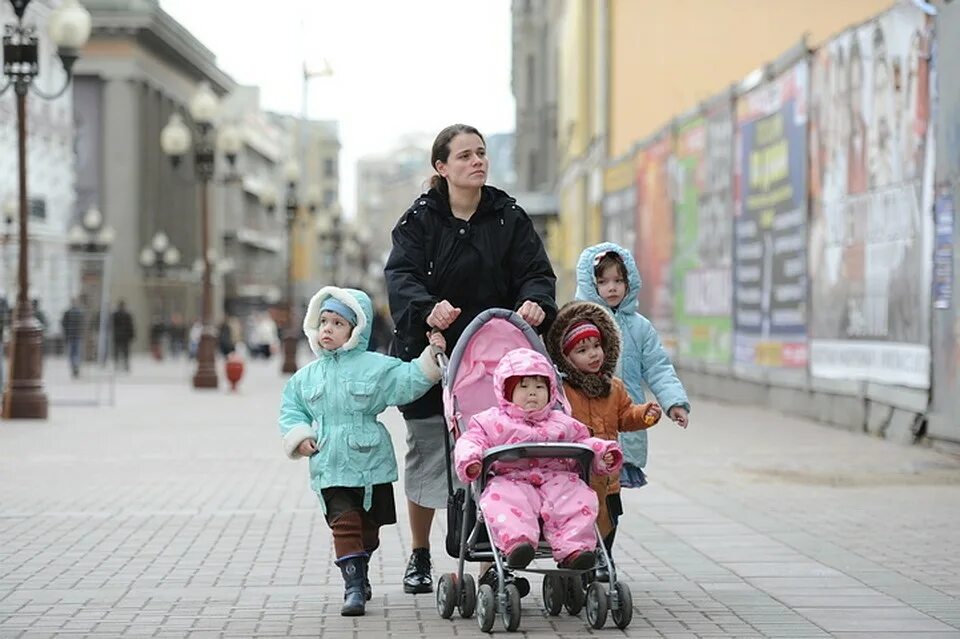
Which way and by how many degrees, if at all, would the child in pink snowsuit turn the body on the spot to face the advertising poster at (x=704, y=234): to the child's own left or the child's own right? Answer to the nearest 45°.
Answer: approximately 180°

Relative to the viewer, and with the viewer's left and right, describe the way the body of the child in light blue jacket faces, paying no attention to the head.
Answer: facing the viewer

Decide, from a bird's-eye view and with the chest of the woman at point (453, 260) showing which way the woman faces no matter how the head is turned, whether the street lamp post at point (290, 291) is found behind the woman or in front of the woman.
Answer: behind

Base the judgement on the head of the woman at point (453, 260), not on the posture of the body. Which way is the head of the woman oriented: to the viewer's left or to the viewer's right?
to the viewer's right

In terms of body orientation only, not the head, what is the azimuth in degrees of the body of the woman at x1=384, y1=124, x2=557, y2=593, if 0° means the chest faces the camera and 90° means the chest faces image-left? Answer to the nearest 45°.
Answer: approximately 0°

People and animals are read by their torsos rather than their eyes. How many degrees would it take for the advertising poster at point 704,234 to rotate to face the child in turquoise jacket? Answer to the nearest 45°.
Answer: approximately 45° to its left

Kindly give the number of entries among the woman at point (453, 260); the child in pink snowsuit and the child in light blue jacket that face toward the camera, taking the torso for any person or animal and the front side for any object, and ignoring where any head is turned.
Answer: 3

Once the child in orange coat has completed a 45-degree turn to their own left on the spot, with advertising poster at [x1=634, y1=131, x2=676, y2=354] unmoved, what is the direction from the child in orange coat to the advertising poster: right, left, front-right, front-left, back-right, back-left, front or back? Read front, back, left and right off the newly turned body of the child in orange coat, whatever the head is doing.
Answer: left

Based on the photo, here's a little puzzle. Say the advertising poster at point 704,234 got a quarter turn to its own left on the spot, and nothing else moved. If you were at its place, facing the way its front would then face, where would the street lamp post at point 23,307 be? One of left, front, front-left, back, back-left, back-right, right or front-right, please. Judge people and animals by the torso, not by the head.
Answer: right

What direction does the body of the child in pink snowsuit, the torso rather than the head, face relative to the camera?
toward the camera

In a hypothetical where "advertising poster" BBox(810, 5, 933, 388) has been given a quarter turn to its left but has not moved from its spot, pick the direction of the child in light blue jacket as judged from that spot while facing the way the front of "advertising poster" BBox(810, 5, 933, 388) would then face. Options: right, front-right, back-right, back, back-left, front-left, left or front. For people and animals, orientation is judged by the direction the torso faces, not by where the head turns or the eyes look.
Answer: front-right

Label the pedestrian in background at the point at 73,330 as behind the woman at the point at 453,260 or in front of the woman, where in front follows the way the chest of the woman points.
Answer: behind

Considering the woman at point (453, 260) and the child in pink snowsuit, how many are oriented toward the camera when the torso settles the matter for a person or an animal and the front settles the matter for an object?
2

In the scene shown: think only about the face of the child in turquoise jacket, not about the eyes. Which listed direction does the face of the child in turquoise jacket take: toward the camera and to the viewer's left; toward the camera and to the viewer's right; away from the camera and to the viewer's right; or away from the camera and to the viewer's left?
toward the camera and to the viewer's left
